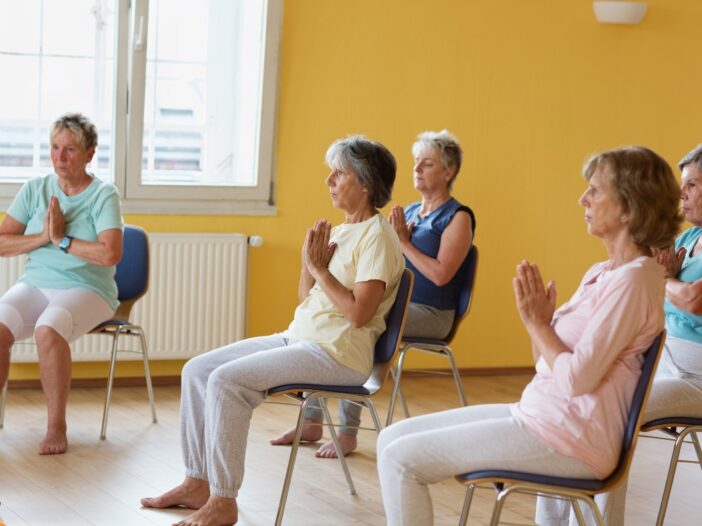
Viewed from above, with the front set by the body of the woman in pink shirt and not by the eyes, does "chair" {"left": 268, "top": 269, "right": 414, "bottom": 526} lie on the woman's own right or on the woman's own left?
on the woman's own right

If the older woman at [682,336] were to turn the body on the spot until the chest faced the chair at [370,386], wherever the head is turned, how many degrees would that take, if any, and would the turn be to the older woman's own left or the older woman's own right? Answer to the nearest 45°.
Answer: approximately 45° to the older woman's own right

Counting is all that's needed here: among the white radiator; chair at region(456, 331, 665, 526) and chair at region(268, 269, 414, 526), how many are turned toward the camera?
1

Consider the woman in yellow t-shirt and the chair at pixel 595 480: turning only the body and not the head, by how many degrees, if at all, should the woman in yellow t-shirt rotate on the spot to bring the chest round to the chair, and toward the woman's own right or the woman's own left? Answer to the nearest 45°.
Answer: approximately 135° to the woman's own left

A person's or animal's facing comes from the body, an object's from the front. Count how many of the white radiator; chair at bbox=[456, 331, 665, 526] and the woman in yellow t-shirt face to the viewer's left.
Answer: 2

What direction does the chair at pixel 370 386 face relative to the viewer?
to the viewer's left

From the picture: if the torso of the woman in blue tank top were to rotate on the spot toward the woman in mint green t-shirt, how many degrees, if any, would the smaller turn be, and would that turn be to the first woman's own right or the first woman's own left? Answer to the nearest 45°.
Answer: approximately 45° to the first woman's own right

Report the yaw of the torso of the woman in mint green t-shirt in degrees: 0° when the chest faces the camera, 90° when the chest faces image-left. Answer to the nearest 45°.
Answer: approximately 45°

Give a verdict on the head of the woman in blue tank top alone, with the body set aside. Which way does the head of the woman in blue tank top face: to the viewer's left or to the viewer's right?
to the viewer's left

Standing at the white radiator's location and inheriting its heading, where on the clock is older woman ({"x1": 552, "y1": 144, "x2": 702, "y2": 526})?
The older woman is roughly at 11 o'clock from the white radiator.

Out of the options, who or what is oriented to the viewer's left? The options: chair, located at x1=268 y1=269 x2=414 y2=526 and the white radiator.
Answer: the chair

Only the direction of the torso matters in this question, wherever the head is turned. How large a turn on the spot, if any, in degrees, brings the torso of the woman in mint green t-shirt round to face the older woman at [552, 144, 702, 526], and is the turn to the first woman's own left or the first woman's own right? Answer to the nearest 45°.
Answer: approximately 90° to the first woman's own left

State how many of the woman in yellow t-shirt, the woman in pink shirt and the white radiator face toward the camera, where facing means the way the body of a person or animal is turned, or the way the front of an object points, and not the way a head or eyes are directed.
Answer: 1

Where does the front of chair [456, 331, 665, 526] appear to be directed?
to the viewer's left
